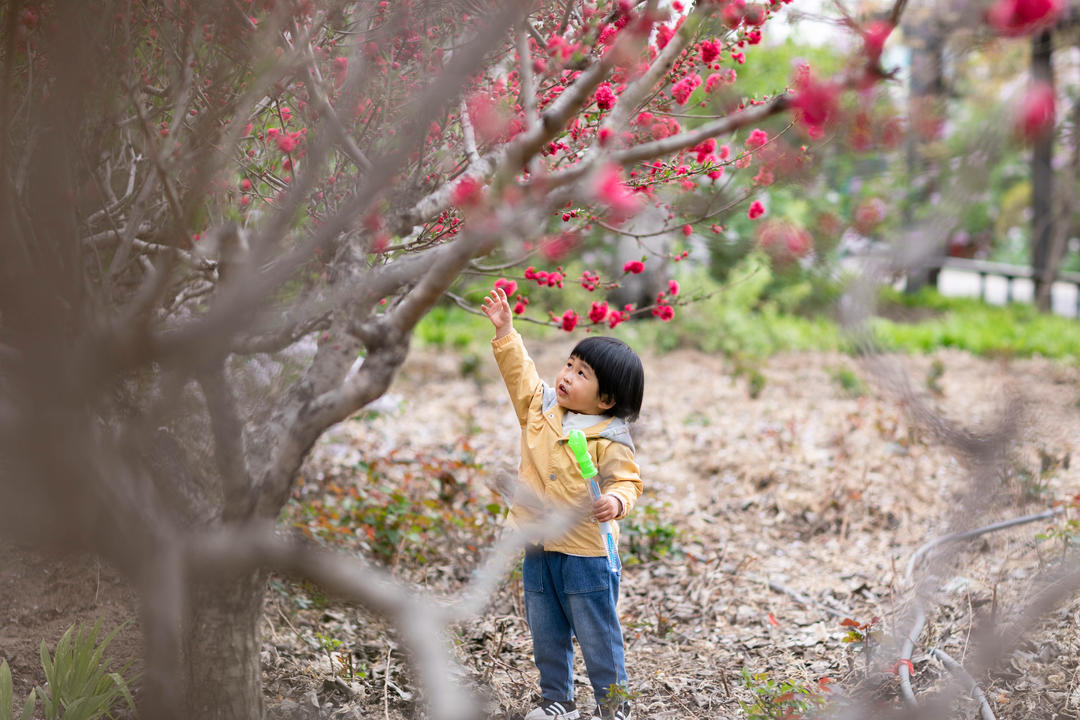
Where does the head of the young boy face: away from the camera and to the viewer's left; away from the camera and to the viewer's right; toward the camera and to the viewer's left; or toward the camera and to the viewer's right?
toward the camera and to the viewer's left

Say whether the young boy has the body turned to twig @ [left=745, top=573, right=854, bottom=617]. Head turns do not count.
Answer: no

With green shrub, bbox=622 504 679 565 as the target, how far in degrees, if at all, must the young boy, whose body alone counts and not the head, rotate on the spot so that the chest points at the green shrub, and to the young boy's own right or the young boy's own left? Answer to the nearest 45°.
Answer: approximately 135° to the young boy's own right

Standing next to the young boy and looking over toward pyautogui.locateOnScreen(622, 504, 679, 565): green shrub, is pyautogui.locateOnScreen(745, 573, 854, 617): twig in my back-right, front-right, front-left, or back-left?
front-right

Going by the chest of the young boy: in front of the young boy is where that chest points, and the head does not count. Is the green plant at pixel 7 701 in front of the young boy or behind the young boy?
in front

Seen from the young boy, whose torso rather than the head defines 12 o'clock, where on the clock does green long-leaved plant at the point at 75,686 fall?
The green long-leaved plant is roughly at 1 o'clock from the young boy.
